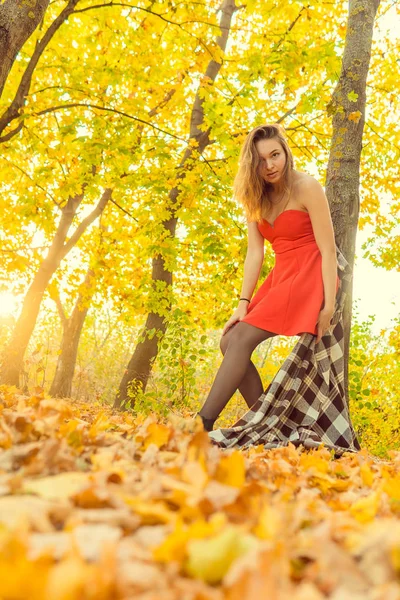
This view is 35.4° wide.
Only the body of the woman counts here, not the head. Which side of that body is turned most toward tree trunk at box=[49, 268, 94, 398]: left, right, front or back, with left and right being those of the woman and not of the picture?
right

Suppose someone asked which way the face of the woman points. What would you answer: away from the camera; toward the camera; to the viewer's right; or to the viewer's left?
toward the camera

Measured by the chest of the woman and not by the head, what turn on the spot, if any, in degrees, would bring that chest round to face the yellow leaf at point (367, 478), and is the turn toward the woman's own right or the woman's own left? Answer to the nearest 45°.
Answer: approximately 45° to the woman's own left

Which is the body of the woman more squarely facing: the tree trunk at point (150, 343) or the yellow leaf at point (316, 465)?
the yellow leaf

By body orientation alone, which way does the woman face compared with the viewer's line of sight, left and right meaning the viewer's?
facing the viewer and to the left of the viewer

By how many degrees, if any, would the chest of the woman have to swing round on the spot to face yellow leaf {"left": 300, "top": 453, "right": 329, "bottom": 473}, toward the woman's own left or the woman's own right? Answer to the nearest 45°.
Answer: approximately 45° to the woman's own left

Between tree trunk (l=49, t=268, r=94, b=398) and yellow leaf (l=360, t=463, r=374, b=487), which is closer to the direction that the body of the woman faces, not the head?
the yellow leaf

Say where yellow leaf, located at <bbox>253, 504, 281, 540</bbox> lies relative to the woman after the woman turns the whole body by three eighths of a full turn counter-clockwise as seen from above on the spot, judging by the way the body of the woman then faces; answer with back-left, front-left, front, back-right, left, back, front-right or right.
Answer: right

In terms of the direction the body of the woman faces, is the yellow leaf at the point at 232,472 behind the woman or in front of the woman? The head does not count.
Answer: in front

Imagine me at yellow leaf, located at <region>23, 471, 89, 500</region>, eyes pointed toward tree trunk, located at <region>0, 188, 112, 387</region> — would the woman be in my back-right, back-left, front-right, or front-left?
front-right

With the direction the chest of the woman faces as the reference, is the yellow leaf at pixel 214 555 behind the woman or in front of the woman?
in front
